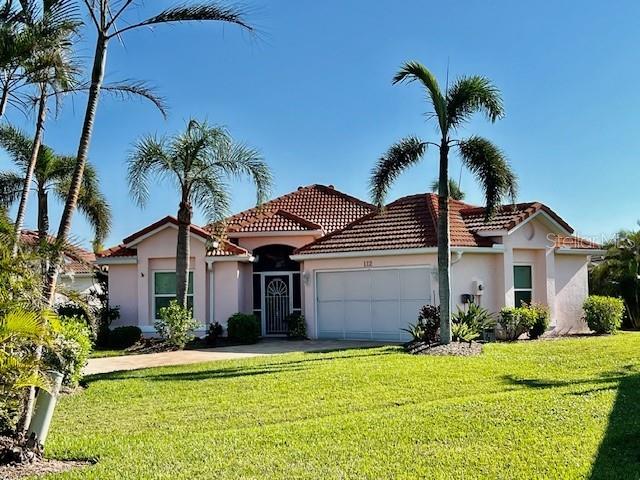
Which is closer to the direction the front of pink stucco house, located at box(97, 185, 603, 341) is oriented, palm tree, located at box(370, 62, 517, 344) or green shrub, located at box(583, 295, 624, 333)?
the palm tree

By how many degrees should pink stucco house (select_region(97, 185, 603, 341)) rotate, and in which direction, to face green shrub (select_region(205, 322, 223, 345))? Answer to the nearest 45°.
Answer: approximately 90° to its right

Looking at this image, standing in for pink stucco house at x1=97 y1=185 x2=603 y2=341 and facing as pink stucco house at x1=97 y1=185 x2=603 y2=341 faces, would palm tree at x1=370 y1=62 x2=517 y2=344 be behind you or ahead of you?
ahead

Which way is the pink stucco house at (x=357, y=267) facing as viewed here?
toward the camera

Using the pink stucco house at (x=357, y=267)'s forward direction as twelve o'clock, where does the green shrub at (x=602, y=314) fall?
The green shrub is roughly at 9 o'clock from the pink stucco house.

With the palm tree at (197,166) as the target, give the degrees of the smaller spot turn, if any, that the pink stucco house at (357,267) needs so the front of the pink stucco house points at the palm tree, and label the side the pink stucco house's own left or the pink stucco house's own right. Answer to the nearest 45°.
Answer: approximately 45° to the pink stucco house's own right
